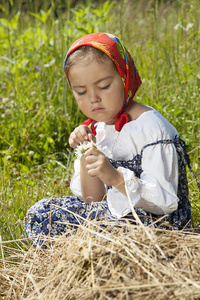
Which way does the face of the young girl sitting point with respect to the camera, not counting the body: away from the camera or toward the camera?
toward the camera

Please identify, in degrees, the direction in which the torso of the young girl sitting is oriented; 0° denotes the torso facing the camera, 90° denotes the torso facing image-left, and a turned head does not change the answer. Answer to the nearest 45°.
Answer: approximately 45°

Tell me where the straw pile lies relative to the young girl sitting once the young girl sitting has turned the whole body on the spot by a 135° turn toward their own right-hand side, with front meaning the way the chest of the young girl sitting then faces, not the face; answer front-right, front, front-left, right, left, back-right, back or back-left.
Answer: back
